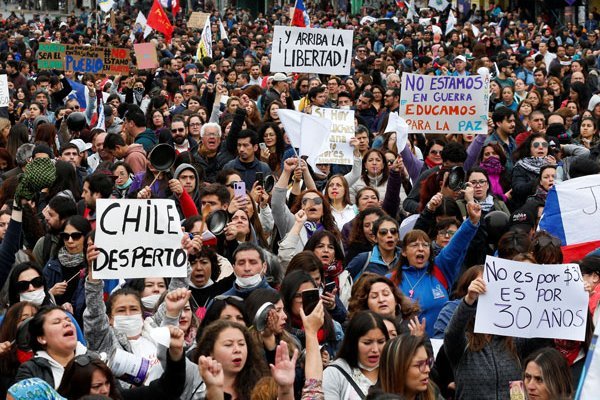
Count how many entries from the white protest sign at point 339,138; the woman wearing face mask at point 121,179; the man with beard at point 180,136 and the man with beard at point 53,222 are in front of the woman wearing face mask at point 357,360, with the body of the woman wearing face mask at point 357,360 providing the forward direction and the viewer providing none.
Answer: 0

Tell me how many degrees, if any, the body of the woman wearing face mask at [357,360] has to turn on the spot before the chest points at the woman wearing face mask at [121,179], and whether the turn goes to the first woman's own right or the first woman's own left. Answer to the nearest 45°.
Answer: approximately 180°

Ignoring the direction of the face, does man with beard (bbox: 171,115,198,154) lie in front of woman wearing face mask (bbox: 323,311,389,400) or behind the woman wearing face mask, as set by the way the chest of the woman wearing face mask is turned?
behind

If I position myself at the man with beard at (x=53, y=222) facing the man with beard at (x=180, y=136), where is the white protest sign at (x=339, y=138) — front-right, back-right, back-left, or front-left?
front-right

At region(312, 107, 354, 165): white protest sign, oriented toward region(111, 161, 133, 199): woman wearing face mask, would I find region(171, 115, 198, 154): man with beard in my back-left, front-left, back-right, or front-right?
front-right

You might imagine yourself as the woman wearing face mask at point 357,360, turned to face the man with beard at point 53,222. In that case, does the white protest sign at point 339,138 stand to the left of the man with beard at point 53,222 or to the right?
right

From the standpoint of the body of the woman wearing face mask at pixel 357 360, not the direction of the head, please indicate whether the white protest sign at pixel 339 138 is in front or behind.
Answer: behind

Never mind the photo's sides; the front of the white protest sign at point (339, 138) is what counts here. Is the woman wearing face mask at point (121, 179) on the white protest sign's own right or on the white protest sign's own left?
on the white protest sign's own right

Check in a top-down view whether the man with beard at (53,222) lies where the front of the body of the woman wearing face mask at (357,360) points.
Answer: no

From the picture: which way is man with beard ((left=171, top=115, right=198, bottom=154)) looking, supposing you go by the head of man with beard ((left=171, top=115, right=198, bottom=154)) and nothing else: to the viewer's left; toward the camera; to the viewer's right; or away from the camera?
toward the camera

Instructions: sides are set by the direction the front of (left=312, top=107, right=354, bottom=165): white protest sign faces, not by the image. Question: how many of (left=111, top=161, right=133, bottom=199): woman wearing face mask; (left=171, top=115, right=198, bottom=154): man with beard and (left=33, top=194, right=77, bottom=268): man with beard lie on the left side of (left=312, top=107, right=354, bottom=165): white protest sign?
0

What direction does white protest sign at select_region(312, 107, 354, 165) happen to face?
toward the camera

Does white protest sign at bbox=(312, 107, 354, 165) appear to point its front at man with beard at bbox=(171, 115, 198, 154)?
no

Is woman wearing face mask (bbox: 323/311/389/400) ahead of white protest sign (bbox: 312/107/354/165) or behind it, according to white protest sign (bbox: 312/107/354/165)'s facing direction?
ahead

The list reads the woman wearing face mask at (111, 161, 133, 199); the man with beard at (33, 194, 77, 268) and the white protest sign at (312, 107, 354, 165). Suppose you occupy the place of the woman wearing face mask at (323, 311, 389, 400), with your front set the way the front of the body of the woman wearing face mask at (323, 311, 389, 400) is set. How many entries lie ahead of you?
0

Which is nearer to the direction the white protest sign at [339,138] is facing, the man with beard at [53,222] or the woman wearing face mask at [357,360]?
the woman wearing face mask

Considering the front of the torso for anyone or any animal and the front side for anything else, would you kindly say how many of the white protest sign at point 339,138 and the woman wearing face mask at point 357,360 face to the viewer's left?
0
